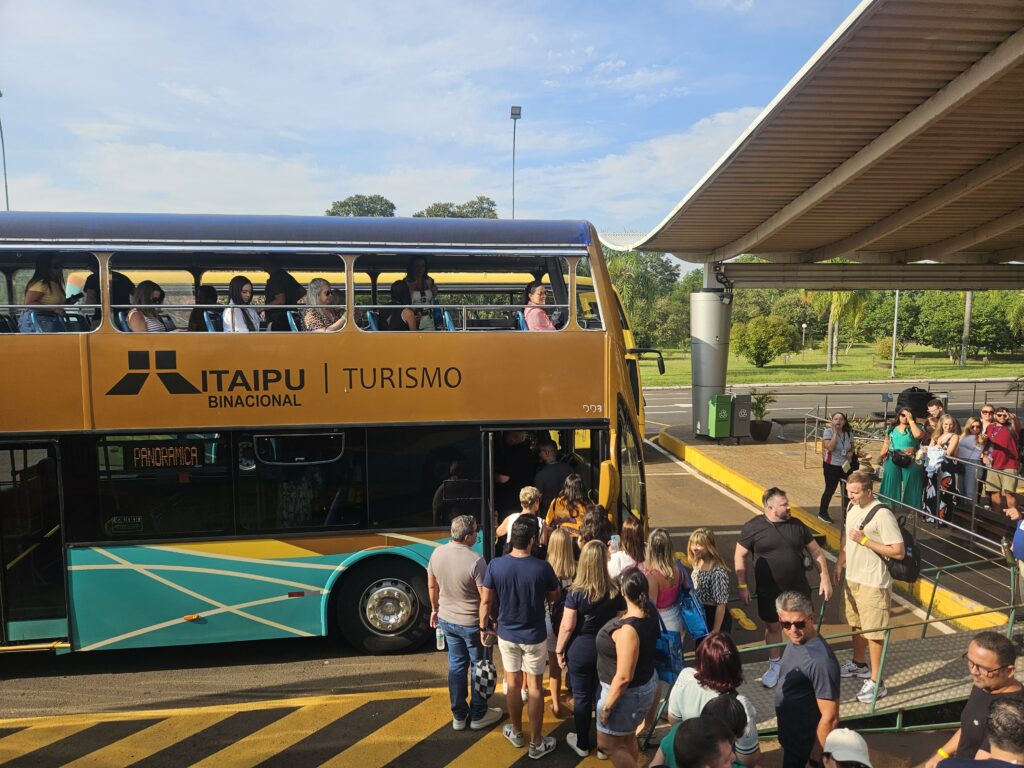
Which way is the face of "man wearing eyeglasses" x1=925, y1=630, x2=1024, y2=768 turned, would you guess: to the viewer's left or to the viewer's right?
to the viewer's left

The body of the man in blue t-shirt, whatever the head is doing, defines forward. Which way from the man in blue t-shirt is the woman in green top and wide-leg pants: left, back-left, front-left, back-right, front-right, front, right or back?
front-right

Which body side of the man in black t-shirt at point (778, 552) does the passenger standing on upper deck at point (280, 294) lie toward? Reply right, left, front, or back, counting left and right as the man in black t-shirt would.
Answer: right

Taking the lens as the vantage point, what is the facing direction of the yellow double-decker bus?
facing to the right of the viewer

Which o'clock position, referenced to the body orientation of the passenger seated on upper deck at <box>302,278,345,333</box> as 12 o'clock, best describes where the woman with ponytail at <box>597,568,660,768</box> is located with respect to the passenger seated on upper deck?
The woman with ponytail is roughly at 2 o'clock from the passenger seated on upper deck.

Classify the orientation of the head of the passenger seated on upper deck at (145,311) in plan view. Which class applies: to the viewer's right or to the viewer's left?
to the viewer's right

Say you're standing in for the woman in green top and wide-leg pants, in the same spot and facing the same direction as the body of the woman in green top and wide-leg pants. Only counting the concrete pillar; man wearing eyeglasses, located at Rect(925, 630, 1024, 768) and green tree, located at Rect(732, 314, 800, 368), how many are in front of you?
1

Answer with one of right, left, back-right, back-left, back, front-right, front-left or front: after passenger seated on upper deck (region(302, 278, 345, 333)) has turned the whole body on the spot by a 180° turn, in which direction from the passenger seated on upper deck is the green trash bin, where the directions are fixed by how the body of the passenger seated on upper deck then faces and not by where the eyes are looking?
back-right

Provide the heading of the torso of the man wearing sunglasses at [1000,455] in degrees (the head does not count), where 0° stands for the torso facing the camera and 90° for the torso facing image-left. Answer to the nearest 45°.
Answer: approximately 45°

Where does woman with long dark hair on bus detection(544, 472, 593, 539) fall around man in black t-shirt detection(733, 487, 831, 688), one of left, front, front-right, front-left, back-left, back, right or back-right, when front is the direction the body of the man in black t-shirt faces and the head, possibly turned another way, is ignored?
right

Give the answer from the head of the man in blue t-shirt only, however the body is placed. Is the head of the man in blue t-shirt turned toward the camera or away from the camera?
away from the camera

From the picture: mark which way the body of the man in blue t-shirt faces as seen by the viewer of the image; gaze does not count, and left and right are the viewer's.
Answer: facing away from the viewer

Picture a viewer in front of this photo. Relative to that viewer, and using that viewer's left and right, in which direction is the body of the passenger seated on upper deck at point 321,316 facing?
facing to the right of the viewer

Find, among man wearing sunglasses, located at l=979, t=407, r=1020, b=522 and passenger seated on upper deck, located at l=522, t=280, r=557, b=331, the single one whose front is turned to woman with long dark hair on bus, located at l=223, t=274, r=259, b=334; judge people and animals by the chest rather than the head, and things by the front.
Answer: the man wearing sunglasses

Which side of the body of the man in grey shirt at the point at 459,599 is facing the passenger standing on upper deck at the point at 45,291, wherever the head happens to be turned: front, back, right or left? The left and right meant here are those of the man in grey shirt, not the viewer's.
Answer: left

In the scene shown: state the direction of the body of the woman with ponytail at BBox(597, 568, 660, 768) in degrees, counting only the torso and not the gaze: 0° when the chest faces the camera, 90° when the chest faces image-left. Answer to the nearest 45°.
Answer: approximately 135°

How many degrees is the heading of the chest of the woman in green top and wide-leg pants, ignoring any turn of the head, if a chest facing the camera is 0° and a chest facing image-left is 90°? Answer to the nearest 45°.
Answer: approximately 0°

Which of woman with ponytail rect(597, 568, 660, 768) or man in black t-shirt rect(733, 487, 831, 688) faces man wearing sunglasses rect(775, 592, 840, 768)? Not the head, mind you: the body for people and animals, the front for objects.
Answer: the man in black t-shirt

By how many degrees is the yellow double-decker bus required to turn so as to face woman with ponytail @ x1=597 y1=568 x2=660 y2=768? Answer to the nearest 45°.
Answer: approximately 45° to its right

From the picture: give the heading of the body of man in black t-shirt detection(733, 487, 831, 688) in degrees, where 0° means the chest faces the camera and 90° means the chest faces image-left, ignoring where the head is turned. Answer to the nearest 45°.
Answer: approximately 0°
